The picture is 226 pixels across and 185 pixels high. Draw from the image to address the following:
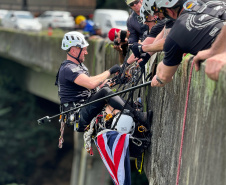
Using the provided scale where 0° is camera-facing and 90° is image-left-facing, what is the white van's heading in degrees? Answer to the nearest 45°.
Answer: approximately 315°

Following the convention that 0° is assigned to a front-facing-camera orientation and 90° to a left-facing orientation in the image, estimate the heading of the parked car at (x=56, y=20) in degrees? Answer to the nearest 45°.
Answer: approximately 90°

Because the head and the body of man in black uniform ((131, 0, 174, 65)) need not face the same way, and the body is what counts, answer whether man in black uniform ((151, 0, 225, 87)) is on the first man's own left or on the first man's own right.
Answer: on the first man's own left

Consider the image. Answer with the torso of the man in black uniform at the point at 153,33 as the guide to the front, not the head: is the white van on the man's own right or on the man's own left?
on the man's own right

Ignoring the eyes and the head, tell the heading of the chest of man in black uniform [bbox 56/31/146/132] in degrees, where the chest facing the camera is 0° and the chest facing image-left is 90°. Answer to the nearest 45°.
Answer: approximately 270°

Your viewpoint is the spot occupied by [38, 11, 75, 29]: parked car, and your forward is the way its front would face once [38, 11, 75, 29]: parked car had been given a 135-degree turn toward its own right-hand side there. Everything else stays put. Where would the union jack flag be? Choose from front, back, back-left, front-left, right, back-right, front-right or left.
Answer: back-right
